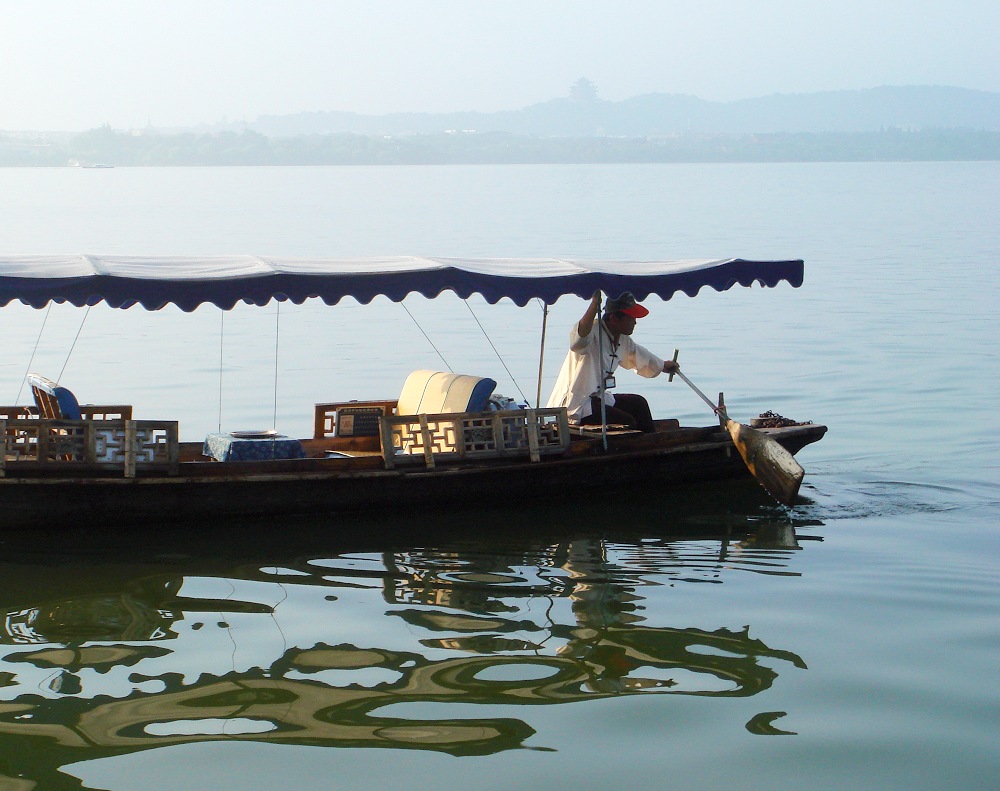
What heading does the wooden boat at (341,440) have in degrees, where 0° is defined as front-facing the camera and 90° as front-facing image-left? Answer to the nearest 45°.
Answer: approximately 270°
